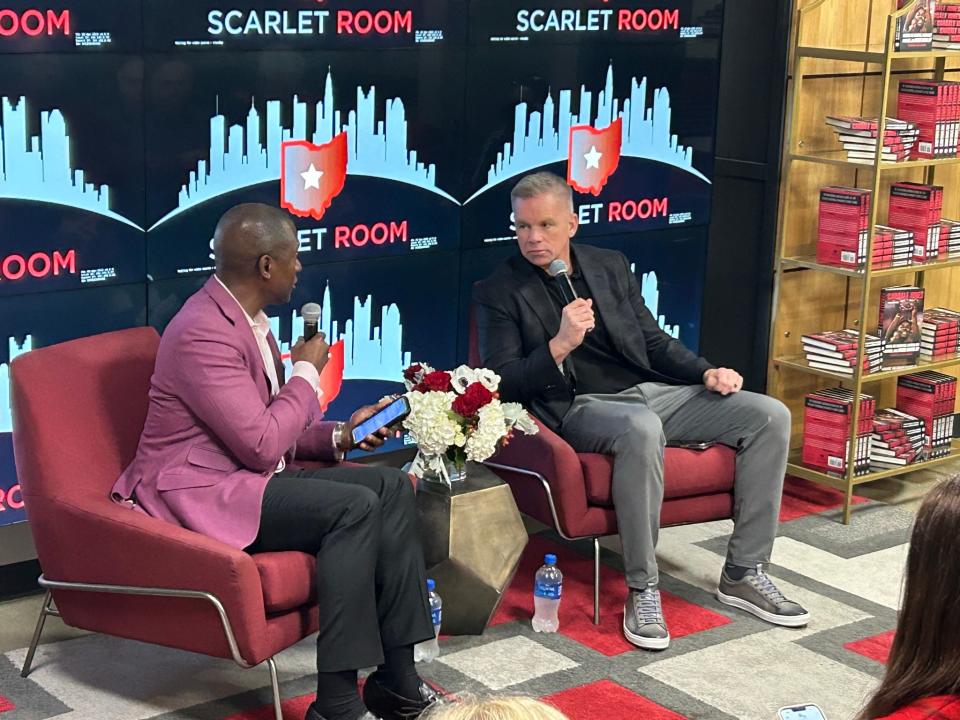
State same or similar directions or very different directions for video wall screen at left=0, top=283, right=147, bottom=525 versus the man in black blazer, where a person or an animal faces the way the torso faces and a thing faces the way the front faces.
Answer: same or similar directions

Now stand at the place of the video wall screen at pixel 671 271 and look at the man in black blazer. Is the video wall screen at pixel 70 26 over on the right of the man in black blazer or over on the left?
right

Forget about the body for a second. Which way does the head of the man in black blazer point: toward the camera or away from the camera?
toward the camera

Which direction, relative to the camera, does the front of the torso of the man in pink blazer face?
to the viewer's right

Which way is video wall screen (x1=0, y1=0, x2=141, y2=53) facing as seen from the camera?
toward the camera

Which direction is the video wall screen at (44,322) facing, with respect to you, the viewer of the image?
facing the viewer

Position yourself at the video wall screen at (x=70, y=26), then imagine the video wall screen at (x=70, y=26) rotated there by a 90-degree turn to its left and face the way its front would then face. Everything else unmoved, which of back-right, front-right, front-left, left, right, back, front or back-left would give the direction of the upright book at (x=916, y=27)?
front

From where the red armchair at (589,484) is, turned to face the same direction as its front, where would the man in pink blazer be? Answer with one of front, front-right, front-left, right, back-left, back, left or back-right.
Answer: right

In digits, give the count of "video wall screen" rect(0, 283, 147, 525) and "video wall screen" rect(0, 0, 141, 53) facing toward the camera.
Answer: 2

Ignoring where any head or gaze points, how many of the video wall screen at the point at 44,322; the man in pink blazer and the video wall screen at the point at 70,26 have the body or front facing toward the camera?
2

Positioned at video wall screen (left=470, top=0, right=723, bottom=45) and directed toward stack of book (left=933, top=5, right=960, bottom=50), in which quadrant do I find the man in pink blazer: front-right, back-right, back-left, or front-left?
back-right

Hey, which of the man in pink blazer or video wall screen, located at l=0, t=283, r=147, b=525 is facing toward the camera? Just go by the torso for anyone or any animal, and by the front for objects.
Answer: the video wall screen

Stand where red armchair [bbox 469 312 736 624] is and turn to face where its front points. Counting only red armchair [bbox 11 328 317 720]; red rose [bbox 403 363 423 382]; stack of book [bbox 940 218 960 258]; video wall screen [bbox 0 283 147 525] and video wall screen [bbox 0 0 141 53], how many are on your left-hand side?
1
